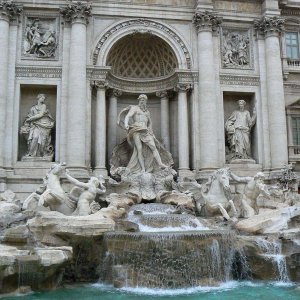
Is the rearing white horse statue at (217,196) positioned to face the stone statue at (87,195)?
no

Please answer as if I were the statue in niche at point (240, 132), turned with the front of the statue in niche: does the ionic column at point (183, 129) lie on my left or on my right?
on my right

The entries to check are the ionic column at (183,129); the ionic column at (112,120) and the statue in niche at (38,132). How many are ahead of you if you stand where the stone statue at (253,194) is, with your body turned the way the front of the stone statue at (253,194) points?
0

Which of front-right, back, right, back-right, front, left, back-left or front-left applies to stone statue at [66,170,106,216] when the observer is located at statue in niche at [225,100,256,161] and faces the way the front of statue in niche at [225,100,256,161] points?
front-right

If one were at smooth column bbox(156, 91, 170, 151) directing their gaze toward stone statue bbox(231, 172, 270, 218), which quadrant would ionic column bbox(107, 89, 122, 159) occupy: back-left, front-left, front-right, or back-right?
back-right

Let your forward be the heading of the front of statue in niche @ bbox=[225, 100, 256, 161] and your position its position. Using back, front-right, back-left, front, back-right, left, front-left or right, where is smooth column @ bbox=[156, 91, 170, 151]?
right

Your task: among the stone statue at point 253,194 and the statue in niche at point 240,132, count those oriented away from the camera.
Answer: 0

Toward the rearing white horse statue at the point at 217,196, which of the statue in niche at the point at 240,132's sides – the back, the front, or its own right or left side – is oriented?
front

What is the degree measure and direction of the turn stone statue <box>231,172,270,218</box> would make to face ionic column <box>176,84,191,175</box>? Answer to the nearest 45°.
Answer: approximately 180°

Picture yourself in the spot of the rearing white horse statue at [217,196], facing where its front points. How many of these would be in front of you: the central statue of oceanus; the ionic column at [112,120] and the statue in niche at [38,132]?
0

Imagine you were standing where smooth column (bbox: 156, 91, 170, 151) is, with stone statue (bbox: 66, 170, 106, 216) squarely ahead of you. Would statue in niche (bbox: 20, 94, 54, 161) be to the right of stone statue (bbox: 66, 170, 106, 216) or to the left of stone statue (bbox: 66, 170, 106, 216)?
right

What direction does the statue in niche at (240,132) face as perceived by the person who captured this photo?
facing the viewer

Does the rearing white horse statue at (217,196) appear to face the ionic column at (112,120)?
no

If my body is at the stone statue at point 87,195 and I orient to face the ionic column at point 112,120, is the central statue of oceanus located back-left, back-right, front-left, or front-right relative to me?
front-right
